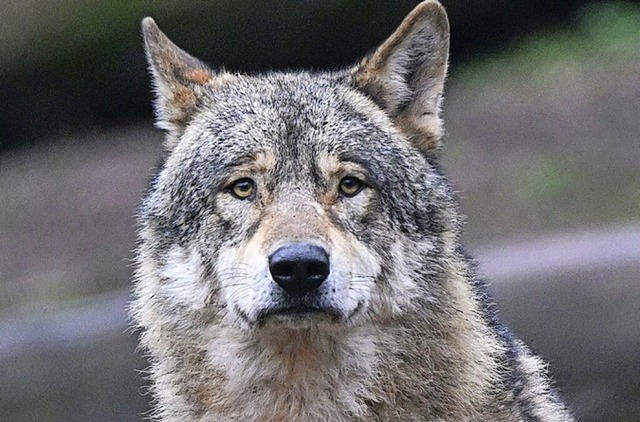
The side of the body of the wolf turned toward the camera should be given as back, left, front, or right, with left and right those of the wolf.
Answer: front
